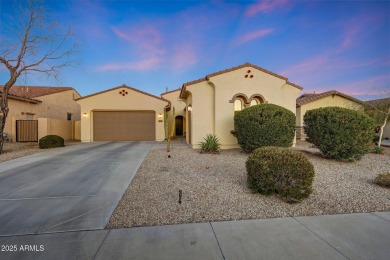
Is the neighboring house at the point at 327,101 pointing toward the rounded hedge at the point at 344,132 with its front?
yes

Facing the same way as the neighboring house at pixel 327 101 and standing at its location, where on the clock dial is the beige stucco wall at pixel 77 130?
The beige stucco wall is roughly at 2 o'clock from the neighboring house.

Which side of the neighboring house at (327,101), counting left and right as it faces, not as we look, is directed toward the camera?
front

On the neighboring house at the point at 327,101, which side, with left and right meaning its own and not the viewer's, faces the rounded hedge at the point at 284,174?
front

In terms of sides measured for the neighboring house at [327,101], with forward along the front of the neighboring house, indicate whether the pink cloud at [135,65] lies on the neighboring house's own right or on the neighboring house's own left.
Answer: on the neighboring house's own right

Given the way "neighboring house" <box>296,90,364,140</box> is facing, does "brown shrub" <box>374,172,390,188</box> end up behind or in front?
in front

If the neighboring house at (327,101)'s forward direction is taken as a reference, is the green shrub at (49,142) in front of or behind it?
in front
